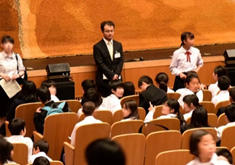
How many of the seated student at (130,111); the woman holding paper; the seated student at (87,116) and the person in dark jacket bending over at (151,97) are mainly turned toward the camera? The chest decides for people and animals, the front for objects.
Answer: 1

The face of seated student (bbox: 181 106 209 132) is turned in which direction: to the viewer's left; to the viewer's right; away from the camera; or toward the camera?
away from the camera

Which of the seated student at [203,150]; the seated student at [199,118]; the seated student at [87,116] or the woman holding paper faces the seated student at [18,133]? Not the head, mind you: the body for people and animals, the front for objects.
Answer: the woman holding paper

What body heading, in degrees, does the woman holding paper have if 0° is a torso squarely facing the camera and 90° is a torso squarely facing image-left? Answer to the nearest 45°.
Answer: approximately 0°

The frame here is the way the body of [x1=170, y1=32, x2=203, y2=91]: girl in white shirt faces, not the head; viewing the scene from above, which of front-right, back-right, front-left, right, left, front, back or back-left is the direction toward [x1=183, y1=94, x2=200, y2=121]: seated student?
front-right

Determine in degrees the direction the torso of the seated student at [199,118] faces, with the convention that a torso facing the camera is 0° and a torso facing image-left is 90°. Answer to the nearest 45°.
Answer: approximately 180°

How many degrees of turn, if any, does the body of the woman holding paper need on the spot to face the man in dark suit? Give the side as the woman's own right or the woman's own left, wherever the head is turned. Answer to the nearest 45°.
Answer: approximately 90° to the woman's own left

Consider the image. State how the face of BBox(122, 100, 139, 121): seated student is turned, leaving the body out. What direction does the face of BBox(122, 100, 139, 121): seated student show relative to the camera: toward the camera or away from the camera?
away from the camera

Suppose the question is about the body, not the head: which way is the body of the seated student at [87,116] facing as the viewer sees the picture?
away from the camera

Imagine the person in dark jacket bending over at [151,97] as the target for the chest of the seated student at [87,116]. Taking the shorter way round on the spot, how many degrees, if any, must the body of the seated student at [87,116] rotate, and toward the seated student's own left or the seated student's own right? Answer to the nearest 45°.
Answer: approximately 45° to the seated student's own right
